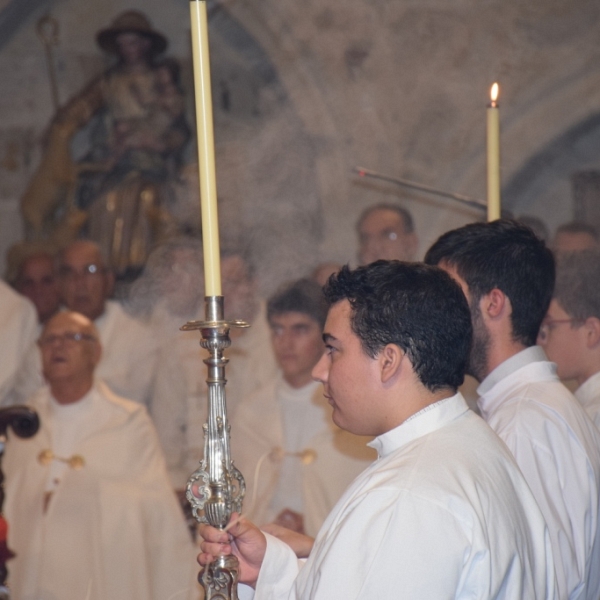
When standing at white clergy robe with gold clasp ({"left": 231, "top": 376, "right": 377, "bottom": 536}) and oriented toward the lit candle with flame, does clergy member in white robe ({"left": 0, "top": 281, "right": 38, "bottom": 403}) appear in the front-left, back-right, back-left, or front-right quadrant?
back-right

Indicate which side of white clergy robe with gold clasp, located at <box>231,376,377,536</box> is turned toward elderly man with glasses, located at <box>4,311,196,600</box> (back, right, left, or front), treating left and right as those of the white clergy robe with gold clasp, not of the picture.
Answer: right

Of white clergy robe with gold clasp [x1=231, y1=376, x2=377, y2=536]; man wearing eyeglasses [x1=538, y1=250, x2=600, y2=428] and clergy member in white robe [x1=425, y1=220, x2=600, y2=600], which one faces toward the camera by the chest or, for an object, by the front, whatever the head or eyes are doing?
white clergy robe with gold clasp [x1=231, y1=376, x2=377, y2=536]

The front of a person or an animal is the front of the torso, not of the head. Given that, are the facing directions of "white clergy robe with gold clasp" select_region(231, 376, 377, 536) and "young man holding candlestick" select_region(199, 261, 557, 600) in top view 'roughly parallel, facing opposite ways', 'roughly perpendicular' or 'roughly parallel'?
roughly perpendicular

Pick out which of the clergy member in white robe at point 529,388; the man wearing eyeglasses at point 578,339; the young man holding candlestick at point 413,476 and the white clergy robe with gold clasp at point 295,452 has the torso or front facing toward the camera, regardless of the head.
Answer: the white clergy robe with gold clasp at point 295,452

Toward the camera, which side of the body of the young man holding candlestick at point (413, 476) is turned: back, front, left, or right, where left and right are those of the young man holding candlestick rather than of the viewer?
left

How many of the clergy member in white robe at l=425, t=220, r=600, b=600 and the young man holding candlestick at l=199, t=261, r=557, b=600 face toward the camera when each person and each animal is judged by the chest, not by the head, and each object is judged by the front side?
0

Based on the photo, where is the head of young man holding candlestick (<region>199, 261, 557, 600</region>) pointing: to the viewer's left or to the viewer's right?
to the viewer's left

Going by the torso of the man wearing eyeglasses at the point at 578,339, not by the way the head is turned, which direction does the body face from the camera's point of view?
to the viewer's left

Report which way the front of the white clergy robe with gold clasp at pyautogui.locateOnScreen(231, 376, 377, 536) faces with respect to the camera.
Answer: toward the camera

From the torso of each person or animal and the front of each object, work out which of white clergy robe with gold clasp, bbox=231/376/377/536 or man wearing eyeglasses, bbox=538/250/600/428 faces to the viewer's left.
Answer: the man wearing eyeglasses

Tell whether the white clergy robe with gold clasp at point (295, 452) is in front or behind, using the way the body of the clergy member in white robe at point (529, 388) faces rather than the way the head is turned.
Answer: in front

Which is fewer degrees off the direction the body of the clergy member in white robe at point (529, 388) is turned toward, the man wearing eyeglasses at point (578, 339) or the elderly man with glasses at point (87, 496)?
the elderly man with glasses

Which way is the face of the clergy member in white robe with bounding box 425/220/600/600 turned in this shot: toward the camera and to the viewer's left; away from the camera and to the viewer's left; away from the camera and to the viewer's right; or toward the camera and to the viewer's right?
away from the camera and to the viewer's left

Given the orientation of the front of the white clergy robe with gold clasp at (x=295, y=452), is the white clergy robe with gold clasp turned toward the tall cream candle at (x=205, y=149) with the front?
yes
